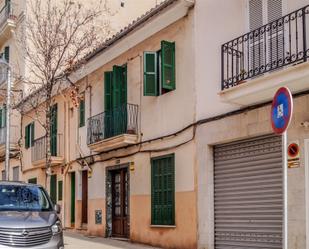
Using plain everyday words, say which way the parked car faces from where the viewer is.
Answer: facing the viewer

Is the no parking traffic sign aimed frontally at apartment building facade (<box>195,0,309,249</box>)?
no

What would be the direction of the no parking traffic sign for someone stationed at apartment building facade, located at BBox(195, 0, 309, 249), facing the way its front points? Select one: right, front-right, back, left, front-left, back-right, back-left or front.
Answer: front-left

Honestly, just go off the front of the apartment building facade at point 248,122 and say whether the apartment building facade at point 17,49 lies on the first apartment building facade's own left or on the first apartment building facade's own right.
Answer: on the first apartment building facade's own right

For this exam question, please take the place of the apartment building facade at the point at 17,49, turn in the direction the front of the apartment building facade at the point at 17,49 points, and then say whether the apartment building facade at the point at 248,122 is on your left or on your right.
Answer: on your left

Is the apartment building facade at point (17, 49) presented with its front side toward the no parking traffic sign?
no

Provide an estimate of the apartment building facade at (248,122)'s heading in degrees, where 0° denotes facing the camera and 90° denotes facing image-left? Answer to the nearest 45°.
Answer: approximately 45°

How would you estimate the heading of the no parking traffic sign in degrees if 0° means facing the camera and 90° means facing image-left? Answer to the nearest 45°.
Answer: approximately 45°

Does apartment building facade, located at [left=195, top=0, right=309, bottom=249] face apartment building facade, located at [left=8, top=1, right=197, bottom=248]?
no

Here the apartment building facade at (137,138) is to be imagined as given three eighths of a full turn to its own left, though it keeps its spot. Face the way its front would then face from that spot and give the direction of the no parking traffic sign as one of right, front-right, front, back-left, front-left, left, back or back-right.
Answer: right

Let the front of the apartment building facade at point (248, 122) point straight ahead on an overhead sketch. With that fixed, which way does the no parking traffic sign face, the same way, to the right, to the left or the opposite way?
the same way

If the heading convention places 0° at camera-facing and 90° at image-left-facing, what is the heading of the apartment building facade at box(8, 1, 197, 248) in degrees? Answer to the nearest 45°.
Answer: approximately 45°
